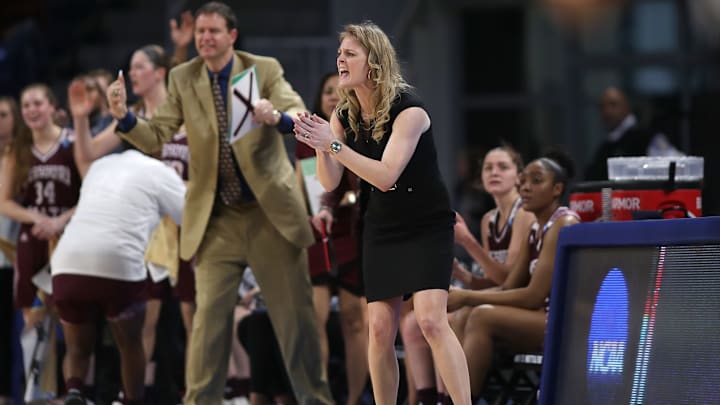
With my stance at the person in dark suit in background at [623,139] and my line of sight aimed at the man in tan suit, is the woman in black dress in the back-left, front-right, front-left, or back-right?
front-left

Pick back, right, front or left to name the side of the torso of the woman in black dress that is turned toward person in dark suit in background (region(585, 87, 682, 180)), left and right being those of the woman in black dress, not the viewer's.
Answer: back

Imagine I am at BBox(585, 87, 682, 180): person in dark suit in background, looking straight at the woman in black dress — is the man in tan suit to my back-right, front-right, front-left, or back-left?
front-right

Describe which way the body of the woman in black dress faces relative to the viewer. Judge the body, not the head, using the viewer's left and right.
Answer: facing the viewer and to the left of the viewer

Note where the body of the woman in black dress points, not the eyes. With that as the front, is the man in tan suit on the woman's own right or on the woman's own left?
on the woman's own right
